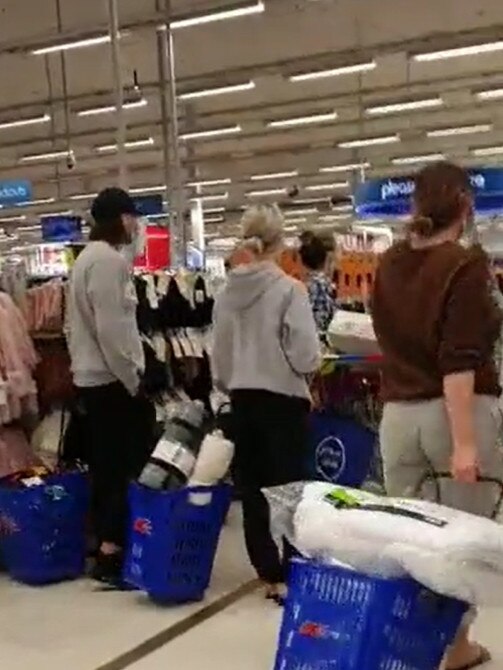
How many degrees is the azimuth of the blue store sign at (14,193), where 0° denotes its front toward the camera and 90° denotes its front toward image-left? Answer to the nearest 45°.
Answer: approximately 0°

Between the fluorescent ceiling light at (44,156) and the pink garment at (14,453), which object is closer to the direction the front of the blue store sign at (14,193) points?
the pink garment

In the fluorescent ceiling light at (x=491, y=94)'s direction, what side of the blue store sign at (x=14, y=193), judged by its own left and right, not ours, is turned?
left

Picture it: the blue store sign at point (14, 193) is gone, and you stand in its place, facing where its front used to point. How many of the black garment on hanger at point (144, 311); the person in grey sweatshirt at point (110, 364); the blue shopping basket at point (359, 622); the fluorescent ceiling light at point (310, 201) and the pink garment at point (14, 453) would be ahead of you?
4
